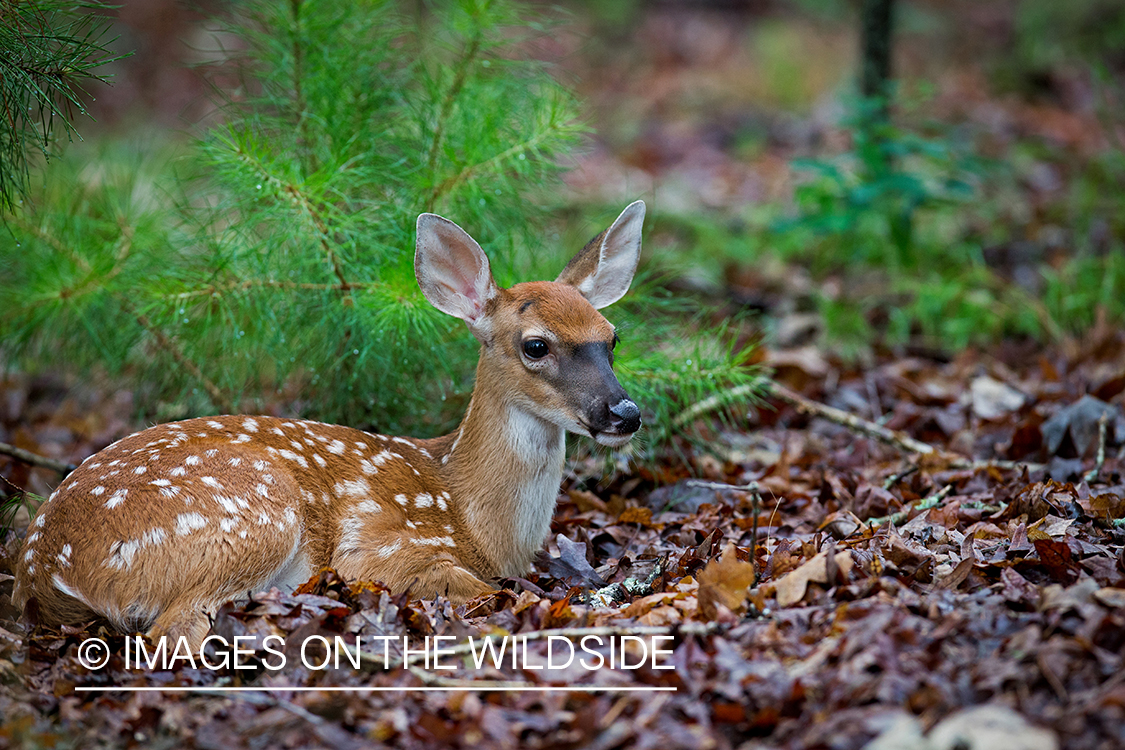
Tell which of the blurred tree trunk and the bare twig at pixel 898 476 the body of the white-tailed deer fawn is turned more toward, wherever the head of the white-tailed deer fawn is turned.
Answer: the bare twig

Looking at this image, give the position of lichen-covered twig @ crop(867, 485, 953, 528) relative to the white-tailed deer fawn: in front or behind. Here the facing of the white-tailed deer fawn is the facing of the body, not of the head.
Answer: in front

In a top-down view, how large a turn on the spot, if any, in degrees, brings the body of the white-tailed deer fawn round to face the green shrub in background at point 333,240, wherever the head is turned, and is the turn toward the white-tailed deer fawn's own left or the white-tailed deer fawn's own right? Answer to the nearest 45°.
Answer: approximately 90° to the white-tailed deer fawn's own left

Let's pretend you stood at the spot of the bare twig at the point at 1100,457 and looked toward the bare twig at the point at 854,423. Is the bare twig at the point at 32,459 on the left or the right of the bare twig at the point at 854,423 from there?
left

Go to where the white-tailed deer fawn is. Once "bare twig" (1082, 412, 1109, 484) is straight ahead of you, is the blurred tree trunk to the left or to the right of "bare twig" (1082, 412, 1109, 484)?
left

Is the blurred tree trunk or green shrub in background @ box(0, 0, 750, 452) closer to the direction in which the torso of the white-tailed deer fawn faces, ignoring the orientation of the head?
the blurred tree trunk

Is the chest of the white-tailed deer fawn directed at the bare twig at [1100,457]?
yes

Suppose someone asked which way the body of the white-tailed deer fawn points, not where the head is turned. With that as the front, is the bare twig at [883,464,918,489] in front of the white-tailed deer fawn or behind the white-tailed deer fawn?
in front

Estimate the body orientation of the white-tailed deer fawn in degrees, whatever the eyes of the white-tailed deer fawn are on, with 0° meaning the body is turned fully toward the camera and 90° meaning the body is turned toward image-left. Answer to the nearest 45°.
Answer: approximately 270°
